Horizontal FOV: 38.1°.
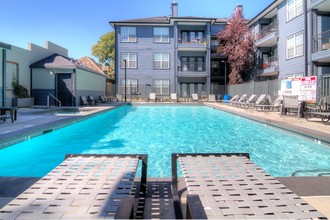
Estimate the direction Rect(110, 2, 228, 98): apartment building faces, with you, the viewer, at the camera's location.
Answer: facing the viewer

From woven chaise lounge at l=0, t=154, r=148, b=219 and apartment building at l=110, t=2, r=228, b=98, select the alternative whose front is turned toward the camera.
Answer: the apartment building

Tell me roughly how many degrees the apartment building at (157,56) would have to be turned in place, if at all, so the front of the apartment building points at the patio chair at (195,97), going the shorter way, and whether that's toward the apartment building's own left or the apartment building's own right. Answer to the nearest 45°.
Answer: approximately 45° to the apartment building's own left

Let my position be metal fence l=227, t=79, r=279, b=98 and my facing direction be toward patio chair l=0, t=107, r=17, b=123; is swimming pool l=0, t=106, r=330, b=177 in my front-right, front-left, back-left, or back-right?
front-left

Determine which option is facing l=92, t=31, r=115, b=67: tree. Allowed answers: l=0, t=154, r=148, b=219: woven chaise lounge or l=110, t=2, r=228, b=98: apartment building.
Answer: the woven chaise lounge

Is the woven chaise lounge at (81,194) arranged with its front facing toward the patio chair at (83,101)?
yes

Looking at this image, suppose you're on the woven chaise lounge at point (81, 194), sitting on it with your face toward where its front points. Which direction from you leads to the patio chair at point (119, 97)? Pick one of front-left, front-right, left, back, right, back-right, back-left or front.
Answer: front

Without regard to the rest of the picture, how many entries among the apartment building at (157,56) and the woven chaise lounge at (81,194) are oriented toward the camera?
1

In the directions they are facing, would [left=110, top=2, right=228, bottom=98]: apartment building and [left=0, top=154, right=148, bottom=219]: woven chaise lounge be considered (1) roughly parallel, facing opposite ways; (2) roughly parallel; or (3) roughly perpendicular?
roughly parallel, facing opposite ways

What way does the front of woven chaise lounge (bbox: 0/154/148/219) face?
away from the camera

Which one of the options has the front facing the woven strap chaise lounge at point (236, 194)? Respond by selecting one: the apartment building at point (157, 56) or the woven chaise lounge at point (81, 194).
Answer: the apartment building

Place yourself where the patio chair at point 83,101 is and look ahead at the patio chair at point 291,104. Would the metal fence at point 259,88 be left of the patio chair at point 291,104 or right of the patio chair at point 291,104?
left
